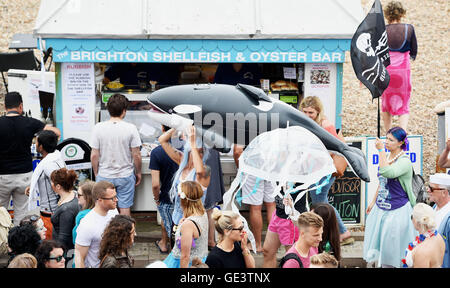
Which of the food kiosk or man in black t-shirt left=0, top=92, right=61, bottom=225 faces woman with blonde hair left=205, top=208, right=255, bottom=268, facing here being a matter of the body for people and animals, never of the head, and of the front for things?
the food kiosk

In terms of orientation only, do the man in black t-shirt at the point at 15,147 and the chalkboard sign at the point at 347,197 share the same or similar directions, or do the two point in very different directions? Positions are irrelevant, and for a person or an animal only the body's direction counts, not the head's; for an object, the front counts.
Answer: very different directions

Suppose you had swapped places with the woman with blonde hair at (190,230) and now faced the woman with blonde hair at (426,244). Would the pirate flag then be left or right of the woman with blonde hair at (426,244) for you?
left

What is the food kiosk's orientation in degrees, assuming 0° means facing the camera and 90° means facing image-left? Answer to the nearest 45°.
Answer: approximately 0°

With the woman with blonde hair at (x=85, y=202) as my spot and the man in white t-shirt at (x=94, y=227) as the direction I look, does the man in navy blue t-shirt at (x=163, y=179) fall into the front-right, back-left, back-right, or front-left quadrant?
back-left

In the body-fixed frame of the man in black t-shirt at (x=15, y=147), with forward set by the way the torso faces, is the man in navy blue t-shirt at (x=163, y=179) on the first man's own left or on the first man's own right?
on the first man's own right

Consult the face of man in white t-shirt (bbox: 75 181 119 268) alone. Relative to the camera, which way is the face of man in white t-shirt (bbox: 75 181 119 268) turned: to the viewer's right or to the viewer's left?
to the viewer's right

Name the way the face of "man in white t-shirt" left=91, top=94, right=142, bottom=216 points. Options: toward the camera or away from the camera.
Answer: away from the camera

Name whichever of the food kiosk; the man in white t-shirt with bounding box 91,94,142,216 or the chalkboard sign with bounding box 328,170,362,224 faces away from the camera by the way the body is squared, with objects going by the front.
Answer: the man in white t-shirt

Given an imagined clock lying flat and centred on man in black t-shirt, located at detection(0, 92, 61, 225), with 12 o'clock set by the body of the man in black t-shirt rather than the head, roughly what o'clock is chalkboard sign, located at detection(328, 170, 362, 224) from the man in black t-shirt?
The chalkboard sign is roughly at 3 o'clock from the man in black t-shirt.

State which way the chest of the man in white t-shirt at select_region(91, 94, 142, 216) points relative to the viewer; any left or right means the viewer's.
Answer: facing away from the viewer

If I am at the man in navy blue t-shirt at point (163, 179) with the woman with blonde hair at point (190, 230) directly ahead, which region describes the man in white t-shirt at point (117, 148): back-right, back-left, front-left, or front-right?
back-right

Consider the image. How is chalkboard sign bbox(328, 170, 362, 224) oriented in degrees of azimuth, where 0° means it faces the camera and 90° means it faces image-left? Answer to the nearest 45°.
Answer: approximately 0°

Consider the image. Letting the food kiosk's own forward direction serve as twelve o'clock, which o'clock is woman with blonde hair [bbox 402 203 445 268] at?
The woman with blonde hair is roughly at 11 o'clock from the food kiosk.

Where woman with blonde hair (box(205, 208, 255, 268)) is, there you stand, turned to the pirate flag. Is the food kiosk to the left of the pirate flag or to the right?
left
